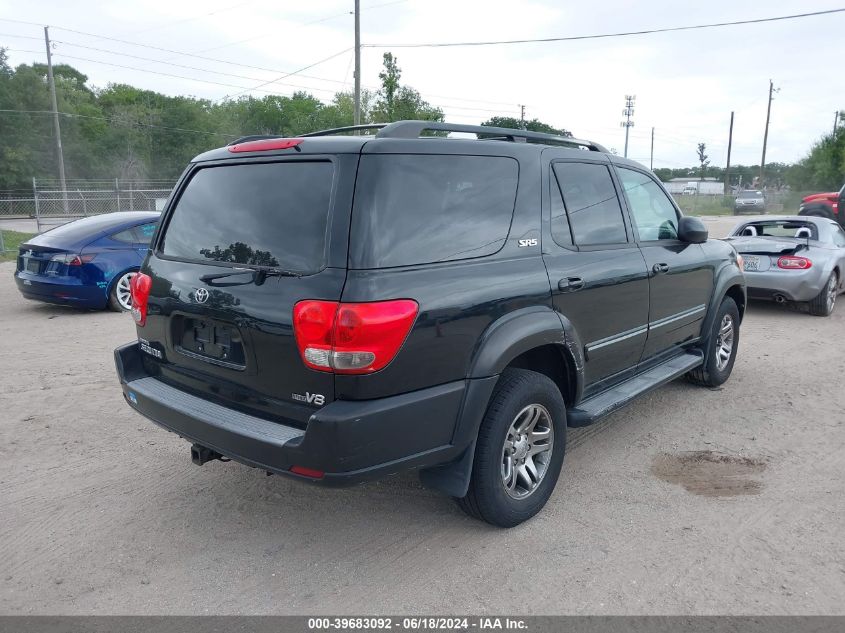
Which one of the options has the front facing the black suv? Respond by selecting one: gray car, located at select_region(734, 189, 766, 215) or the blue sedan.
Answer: the gray car

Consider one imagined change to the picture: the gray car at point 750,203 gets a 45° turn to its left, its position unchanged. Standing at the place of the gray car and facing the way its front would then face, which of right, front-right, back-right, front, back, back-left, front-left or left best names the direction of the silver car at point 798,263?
front-right

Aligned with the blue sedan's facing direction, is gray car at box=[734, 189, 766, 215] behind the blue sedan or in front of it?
in front

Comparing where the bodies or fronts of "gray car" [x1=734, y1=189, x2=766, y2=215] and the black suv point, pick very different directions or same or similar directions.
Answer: very different directions

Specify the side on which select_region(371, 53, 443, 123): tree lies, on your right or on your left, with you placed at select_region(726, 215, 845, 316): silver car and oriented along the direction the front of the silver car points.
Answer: on your left

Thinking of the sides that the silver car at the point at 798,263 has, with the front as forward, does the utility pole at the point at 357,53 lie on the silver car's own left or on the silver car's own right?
on the silver car's own left

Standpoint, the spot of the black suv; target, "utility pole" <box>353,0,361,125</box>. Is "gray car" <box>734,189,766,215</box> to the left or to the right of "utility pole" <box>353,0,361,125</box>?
right

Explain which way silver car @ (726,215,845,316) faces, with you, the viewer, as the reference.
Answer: facing away from the viewer and to the right of the viewer

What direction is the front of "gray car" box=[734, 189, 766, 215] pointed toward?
toward the camera

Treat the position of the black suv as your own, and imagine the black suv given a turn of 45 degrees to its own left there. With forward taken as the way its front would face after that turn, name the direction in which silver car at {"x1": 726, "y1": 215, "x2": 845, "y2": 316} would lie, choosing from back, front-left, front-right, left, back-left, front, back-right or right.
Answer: front-right

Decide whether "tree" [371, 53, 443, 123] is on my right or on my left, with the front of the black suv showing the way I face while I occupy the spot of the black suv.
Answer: on my left

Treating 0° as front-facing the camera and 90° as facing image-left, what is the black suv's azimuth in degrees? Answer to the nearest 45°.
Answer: approximately 225°
